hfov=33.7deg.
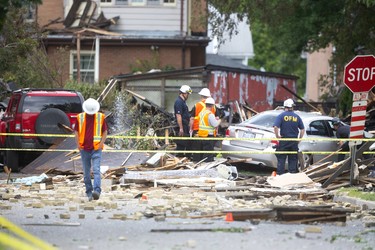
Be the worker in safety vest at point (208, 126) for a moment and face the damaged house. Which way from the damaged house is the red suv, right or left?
left

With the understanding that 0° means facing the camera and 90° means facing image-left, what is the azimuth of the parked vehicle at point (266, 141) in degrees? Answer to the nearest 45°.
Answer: approximately 225°

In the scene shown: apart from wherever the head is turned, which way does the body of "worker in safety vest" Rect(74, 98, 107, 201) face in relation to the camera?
toward the camera

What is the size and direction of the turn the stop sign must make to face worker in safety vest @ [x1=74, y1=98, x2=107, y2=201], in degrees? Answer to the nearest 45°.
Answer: approximately 45° to its right

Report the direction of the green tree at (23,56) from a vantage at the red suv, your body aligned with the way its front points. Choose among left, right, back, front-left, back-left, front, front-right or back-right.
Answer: front

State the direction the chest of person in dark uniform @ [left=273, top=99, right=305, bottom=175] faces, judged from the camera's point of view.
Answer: away from the camera

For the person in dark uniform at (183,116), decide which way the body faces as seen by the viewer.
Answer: to the viewer's right

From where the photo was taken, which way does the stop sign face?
toward the camera

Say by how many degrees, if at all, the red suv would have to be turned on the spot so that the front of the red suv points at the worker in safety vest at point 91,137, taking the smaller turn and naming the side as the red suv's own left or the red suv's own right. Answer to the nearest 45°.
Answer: approximately 180°

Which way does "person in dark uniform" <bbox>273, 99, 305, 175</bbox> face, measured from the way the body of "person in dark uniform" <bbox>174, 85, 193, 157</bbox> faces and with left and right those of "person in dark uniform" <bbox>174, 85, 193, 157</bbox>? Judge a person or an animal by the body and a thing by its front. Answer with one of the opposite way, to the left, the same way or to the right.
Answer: to the left

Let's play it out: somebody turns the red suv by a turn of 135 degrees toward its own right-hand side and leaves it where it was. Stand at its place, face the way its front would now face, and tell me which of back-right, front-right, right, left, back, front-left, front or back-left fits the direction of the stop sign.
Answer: front

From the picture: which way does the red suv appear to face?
away from the camera

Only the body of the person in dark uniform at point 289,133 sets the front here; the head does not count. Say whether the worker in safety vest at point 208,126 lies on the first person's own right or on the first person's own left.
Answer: on the first person's own left

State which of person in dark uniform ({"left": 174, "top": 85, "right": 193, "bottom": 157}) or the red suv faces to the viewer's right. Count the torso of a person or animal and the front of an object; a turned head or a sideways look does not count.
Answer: the person in dark uniform

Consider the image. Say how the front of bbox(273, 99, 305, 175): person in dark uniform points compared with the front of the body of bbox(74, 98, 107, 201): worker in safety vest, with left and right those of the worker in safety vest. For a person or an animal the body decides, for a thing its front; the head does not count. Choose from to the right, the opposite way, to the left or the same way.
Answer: the opposite way
